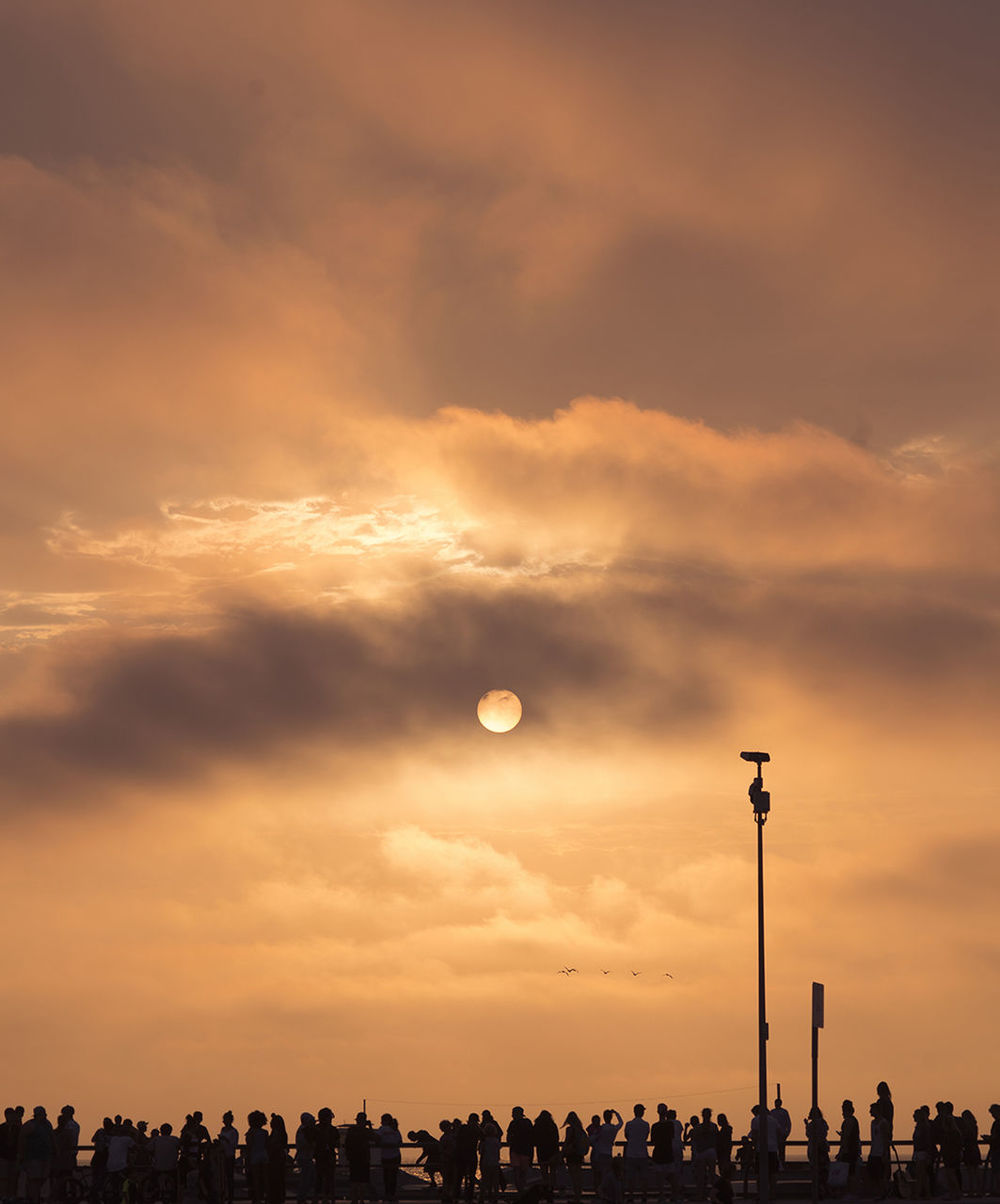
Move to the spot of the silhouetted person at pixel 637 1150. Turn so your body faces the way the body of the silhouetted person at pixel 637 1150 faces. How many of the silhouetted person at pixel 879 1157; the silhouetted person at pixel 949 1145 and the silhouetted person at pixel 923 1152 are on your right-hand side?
3

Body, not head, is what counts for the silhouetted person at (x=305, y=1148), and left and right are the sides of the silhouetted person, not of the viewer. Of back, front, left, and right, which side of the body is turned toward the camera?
back

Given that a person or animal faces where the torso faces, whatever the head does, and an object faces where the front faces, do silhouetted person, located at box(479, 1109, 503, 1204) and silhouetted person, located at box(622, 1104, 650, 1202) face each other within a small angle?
no

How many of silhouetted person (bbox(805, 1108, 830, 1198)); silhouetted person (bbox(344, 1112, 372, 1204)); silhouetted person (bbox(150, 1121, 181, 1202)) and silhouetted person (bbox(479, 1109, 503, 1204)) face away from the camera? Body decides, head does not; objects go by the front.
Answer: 4

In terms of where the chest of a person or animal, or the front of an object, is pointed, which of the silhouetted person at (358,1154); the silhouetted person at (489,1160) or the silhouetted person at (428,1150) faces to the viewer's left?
the silhouetted person at (428,1150)

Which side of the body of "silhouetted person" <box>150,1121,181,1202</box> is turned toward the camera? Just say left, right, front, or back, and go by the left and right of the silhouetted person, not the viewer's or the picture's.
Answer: back

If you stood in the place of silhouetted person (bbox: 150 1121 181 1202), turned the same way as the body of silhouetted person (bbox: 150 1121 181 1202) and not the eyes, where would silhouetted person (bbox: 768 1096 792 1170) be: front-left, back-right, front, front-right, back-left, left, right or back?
right

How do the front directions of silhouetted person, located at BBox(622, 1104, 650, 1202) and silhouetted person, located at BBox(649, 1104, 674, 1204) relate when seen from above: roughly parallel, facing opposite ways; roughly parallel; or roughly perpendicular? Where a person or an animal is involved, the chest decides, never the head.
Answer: roughly parallel

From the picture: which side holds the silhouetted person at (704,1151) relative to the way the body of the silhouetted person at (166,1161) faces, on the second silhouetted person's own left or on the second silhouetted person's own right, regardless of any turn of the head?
on the second silhouetted person's own right

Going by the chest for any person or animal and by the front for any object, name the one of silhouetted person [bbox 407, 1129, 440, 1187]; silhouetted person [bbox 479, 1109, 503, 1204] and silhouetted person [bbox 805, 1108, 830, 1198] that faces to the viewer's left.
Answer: silhouetted person [bbox 407, 1129, 440, 1187]

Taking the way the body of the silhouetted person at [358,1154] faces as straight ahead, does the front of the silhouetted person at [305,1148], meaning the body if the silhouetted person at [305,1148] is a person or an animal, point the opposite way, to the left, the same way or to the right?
the same way

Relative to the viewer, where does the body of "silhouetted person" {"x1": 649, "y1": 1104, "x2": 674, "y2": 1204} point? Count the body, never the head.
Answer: away from the camera

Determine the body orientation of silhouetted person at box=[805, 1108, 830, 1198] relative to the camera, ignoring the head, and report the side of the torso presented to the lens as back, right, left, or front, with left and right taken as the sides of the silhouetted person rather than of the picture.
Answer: back

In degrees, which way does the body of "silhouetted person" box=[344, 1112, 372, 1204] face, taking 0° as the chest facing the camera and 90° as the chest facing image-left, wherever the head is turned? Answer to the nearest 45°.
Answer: approximately 180°

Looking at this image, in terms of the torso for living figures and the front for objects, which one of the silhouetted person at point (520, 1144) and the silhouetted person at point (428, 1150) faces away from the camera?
the silhouetted person at point (520, 1144)

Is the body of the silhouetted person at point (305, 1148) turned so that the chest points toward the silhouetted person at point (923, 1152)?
no

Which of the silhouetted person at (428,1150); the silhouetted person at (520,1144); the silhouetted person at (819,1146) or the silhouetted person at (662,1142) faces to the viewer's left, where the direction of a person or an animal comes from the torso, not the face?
the silhouetted person at (428,1150)

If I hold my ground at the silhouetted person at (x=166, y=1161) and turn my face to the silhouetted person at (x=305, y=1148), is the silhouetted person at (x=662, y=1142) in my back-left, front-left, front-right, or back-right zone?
front-right

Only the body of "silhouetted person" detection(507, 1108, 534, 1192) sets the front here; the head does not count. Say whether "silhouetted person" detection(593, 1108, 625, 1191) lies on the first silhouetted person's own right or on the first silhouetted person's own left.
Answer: on the first silhouetted person's own right

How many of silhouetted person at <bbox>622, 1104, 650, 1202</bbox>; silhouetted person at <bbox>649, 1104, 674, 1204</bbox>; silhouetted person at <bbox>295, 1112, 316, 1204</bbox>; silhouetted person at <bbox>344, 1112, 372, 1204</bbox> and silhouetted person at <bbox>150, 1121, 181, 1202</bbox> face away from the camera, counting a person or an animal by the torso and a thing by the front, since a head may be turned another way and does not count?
5

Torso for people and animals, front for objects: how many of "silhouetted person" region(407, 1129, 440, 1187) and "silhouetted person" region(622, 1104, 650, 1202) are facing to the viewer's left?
1

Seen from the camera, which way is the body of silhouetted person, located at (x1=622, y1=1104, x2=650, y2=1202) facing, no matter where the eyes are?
away from the camera
